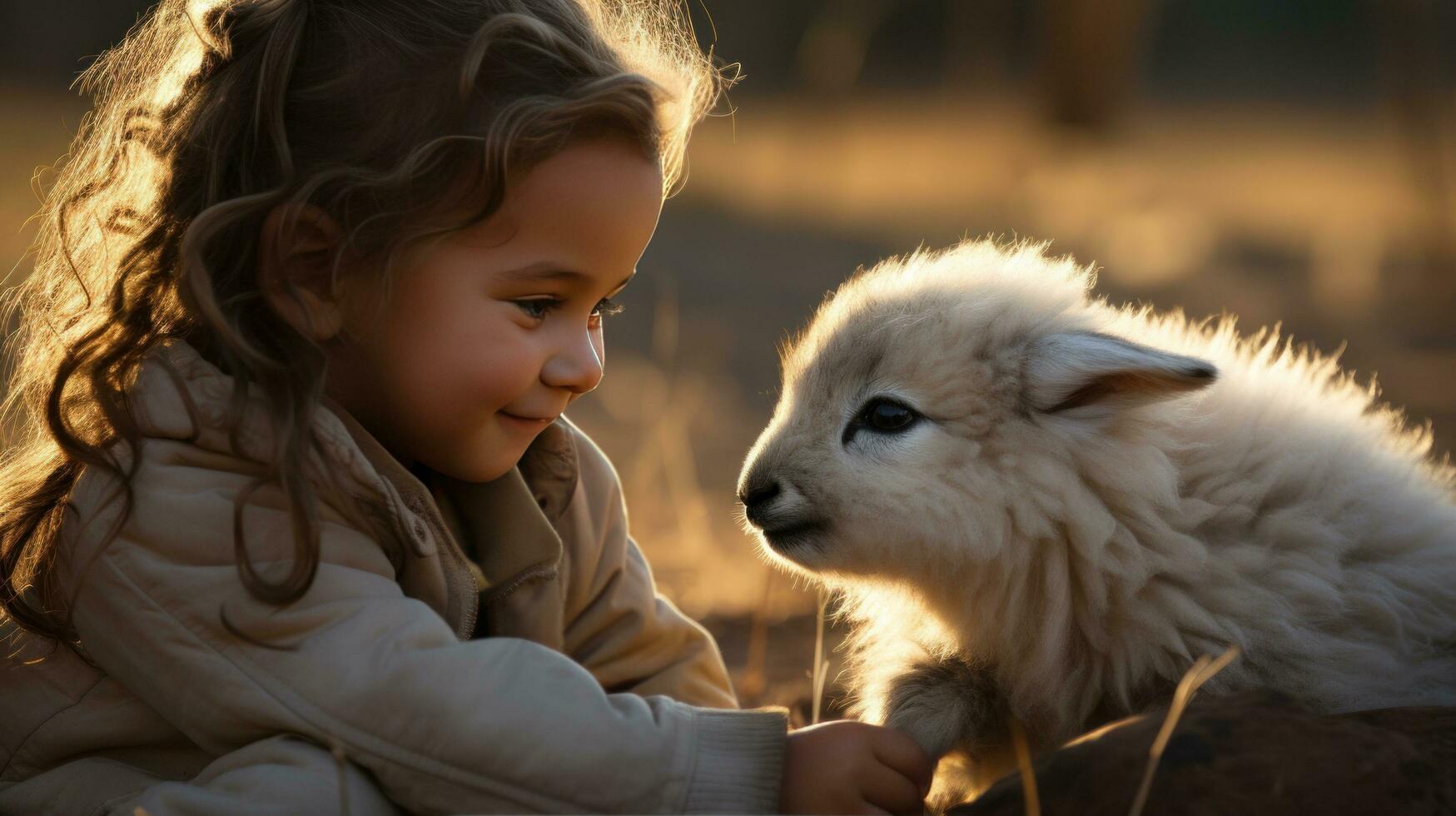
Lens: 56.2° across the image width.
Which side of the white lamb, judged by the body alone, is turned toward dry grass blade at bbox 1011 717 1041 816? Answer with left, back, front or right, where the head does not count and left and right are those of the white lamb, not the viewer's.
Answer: left

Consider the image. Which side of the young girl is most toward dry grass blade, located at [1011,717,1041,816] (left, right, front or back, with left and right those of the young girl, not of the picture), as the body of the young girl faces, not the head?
front

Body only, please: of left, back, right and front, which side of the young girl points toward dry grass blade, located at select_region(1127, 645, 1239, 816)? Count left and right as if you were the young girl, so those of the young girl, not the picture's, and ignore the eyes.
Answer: front

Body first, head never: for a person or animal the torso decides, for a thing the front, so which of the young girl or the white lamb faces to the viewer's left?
the white lamb

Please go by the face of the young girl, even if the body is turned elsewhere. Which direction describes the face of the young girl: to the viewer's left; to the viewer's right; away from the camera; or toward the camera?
to the viewer's right

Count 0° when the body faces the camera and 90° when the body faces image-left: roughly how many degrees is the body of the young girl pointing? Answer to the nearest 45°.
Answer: approximately 315°

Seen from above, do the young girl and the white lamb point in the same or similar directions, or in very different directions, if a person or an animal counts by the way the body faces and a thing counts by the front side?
very different directions

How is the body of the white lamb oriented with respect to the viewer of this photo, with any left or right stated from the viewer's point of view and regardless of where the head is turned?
facing to the left of the viewer

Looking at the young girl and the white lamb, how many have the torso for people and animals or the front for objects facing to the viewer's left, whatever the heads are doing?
1

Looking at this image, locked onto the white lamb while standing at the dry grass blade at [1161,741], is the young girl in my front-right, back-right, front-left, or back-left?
front-left
